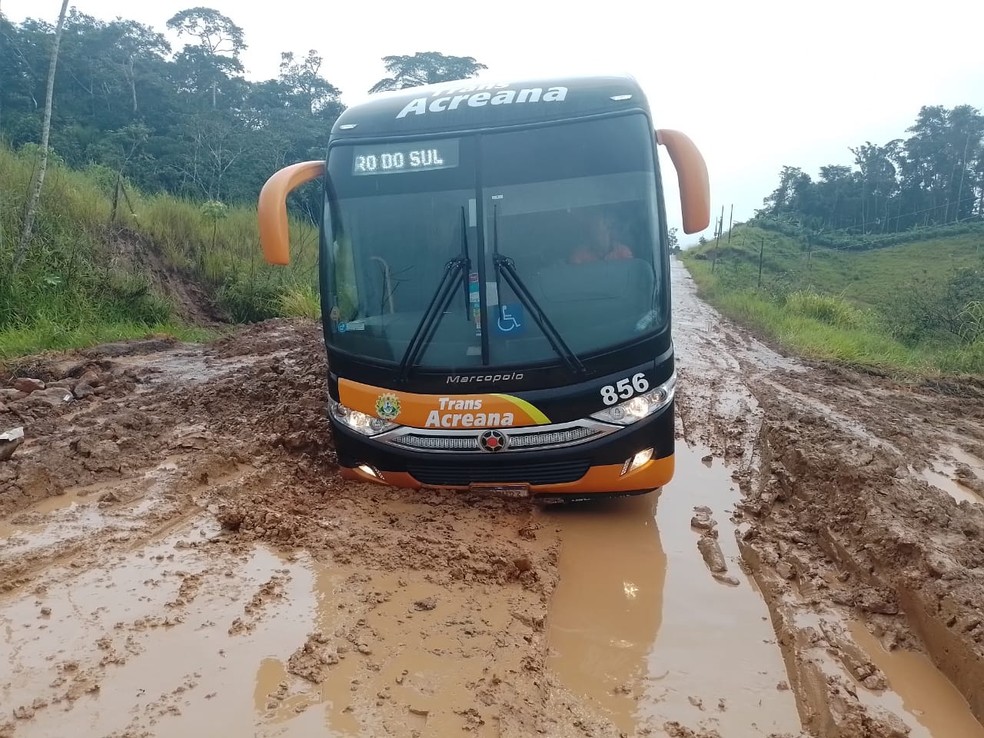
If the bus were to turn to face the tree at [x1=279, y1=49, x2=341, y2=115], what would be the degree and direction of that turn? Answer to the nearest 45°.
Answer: approximately 180°

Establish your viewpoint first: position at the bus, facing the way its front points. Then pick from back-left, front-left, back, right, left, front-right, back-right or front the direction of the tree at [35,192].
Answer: back-right

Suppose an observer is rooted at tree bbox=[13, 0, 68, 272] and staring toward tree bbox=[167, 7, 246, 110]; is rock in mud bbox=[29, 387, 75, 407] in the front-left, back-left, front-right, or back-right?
back-right

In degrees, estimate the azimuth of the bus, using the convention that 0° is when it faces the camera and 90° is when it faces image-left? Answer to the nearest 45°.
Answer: approximately 0°

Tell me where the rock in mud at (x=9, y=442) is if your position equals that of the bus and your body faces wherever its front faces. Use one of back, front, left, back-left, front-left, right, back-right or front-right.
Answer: right

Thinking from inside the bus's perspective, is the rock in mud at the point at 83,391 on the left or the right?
on its right

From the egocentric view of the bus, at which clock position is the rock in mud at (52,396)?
The rock in mud is roughly at 4 o'clock from the bus.

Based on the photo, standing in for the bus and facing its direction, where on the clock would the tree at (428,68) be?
The tree is roughly at 6 o'clock from the bus.

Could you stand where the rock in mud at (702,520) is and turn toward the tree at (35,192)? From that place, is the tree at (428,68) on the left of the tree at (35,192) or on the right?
right
